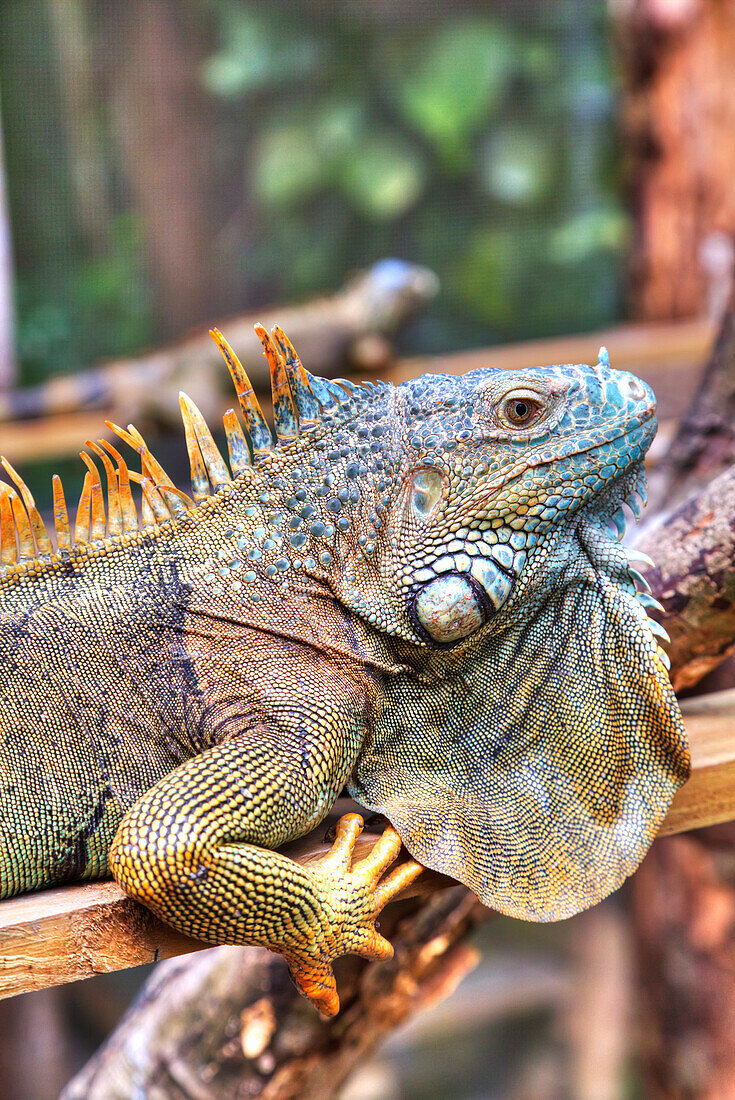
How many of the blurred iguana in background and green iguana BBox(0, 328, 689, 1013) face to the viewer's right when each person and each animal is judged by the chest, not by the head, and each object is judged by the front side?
2

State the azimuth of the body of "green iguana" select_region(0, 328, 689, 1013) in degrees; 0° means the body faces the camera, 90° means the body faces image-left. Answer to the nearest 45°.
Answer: approximately 270°

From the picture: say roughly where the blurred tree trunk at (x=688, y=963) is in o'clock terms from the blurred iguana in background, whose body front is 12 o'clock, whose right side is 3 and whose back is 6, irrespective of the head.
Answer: The blurred tree trunk is roughly at 2 o'clock from the blurred iguana in background.

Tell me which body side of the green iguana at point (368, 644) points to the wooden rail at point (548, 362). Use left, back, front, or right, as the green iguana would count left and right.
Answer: left

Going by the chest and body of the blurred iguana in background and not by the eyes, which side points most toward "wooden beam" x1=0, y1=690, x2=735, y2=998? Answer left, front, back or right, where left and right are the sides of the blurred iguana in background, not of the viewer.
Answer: right

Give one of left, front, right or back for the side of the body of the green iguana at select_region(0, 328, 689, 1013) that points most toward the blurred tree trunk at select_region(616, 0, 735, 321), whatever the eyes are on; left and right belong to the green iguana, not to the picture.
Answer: left

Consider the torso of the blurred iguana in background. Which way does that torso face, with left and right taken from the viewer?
facing to the right of the viewer

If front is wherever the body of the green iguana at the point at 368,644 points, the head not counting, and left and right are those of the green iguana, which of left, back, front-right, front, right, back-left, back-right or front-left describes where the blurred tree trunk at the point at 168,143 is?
left
